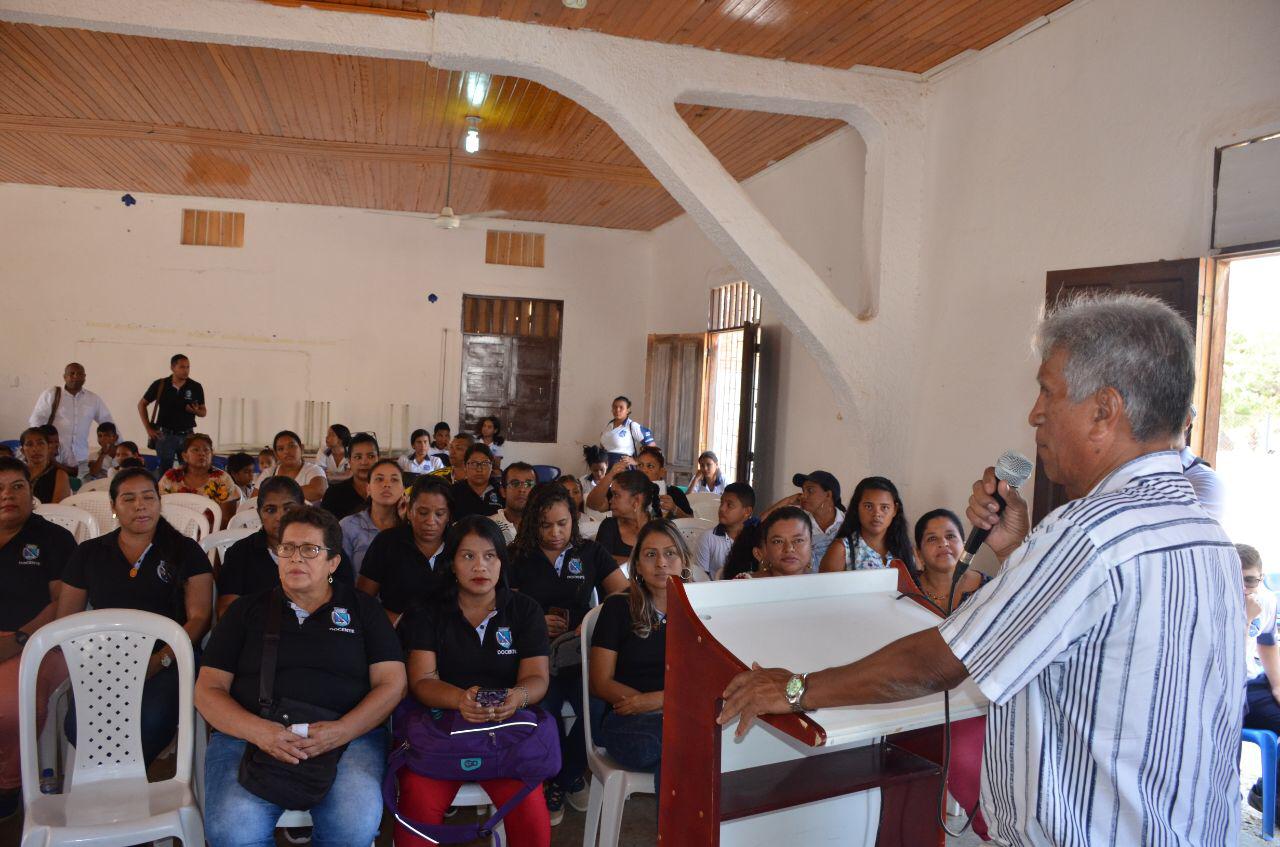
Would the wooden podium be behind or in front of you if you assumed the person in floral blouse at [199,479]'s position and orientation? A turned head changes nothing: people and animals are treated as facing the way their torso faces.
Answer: in front

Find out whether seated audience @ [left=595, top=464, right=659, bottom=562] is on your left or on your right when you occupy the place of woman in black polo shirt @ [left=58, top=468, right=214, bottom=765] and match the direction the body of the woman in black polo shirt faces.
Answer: on your left

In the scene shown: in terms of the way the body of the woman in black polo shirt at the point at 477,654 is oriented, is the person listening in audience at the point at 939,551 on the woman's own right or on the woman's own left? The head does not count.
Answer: on the woman's own left

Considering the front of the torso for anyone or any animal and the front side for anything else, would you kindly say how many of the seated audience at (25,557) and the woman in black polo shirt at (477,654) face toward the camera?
2

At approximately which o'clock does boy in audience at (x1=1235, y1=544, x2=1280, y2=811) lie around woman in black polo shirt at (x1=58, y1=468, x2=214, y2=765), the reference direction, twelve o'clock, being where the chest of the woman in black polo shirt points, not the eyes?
The boy in audience is roughly at 10 o'clock from the woman in black polo shirt.

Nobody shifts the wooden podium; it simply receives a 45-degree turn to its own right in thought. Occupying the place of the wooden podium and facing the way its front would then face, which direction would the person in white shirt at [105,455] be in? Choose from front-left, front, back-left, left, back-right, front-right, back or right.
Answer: front-left

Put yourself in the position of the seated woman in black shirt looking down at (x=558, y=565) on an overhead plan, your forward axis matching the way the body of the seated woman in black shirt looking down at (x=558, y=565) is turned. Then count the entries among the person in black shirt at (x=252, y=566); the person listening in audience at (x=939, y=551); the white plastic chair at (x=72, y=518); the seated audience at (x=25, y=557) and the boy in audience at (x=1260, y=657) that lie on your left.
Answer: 2

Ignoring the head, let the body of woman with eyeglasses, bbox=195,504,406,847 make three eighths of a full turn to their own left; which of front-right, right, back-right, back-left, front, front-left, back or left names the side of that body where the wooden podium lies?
right

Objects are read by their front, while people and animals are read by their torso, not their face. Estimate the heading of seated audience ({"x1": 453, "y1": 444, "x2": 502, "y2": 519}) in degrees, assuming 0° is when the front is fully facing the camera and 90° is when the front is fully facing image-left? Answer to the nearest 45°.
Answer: approximately 0°

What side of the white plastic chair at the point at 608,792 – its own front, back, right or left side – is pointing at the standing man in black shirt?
back

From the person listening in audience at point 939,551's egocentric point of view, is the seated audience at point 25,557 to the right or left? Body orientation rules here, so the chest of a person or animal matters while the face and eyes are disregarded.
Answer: on their right

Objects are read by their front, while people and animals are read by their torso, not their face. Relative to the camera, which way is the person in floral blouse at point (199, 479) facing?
toward the camera

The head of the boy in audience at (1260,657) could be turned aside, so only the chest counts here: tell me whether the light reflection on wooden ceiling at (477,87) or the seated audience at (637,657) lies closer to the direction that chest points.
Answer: the seated audience

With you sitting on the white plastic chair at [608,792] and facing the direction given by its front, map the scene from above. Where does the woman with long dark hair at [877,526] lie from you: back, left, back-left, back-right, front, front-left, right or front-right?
left

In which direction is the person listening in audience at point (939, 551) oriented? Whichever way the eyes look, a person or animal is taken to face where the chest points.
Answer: toward the camera

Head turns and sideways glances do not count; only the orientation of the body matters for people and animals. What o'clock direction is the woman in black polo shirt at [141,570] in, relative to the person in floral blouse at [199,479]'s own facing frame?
The woman in black polo shirt is roughly at 12 o'clock from the person in floral blouse.
